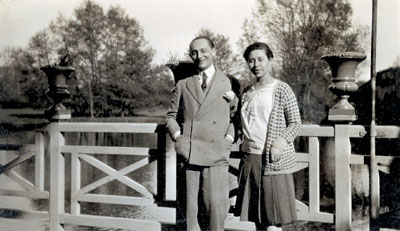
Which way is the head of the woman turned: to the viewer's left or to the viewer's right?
to the viewer's left

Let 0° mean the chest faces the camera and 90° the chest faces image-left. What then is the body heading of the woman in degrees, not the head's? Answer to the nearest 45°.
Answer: approximately 45°

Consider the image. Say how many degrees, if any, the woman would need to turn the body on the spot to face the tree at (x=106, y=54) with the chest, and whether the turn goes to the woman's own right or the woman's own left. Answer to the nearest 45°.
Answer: approximately 135° to the woman's own right

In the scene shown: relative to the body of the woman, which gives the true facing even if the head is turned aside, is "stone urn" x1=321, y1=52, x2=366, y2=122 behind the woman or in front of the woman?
behind

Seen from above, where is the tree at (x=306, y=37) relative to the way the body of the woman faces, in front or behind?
behind

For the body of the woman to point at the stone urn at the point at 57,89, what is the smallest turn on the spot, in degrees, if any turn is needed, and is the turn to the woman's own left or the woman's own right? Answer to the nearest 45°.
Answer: approximately 90° to the woman's own right
